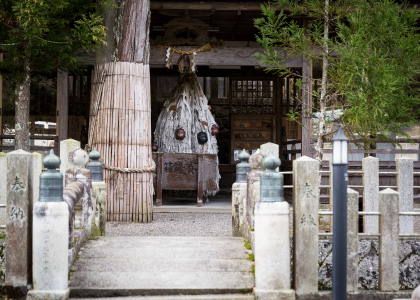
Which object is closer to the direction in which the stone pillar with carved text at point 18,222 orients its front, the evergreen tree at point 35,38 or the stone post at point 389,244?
the stone post

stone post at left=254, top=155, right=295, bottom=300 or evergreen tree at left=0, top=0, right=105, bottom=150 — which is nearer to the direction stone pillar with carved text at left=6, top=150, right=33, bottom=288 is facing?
the stone post

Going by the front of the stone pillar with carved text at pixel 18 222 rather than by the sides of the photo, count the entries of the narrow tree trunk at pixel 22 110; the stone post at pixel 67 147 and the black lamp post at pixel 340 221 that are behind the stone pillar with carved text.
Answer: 2

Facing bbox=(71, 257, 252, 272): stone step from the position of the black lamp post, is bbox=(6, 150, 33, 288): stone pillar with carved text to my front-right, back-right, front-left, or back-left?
front-left

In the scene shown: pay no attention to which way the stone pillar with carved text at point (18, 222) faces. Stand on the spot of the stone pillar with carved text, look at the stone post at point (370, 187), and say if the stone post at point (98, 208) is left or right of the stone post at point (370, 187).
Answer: left

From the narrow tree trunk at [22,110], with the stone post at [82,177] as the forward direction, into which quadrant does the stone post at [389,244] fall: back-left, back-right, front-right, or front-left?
front-left

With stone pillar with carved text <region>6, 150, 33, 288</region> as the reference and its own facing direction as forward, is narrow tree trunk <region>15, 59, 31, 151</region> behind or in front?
behind

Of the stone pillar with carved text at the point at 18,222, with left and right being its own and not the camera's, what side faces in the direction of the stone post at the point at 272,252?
left

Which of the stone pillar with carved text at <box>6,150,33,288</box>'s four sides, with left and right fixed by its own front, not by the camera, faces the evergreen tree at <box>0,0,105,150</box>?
back

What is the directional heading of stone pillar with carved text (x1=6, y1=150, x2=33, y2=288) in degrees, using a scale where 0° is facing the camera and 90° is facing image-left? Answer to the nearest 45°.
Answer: approximately 0°

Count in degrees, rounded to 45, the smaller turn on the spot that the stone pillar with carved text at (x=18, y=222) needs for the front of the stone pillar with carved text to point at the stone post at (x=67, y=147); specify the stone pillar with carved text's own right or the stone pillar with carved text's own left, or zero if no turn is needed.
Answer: approximately 180°
